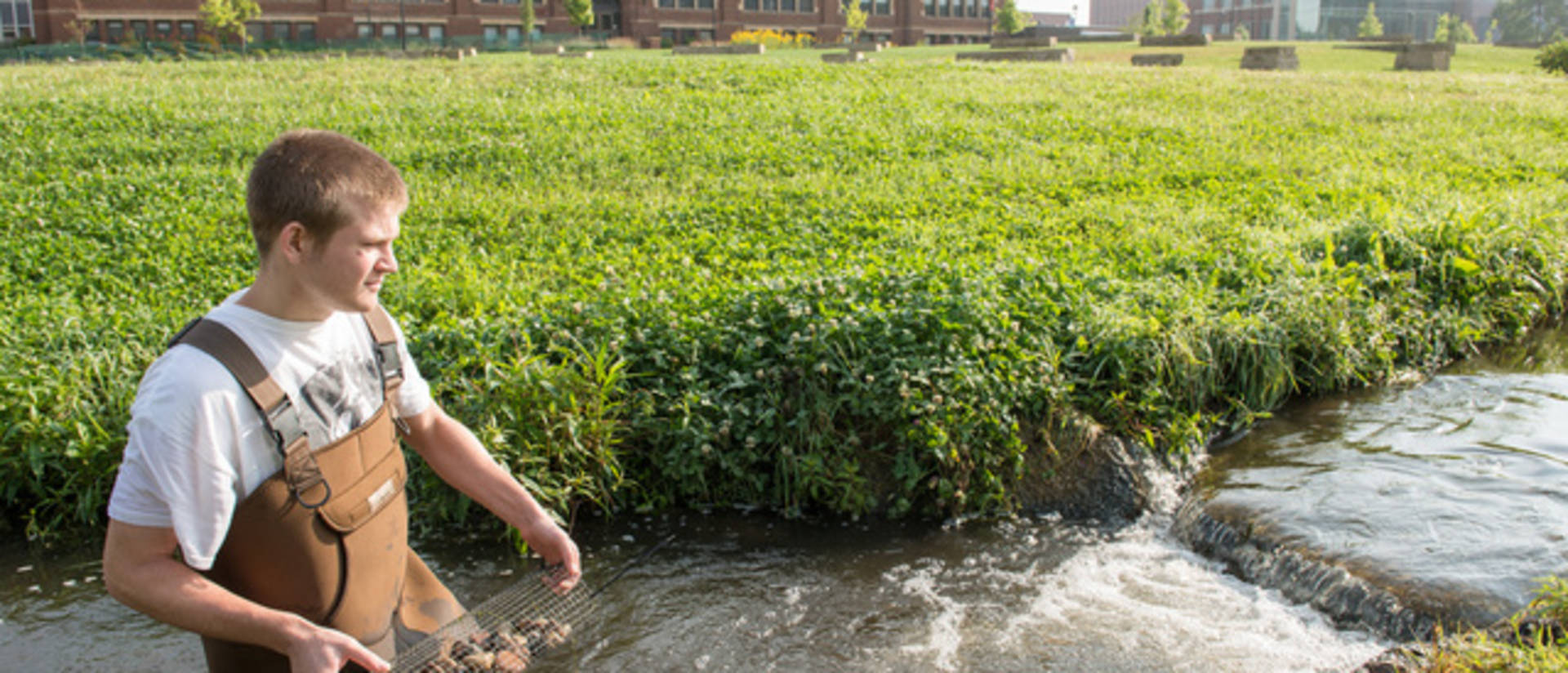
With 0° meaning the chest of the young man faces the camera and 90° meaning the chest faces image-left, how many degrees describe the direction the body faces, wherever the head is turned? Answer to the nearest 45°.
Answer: approximately 315°

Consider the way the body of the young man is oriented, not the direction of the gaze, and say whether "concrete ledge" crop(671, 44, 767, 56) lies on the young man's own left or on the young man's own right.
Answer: on the young man's own left

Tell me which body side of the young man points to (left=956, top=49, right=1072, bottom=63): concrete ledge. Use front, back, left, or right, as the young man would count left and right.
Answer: left

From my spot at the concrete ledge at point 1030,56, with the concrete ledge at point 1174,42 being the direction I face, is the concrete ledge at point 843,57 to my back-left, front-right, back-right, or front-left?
back-left

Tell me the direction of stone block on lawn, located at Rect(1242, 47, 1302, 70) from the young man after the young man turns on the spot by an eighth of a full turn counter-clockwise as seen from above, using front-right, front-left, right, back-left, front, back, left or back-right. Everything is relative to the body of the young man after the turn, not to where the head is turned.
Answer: front-left

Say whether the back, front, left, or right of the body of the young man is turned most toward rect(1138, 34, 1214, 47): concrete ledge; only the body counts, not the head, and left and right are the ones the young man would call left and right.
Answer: left

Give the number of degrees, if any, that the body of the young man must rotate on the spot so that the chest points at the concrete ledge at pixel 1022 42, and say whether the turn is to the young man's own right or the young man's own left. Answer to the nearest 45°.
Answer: approximately 90° to the young man's own left

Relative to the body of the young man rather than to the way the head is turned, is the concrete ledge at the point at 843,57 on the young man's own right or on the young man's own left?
on the young man's own left

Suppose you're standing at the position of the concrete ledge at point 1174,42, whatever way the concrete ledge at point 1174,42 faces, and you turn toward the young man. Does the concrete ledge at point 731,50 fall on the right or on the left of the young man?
right

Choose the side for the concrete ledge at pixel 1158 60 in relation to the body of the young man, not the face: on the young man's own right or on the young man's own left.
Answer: on the young man's own left
